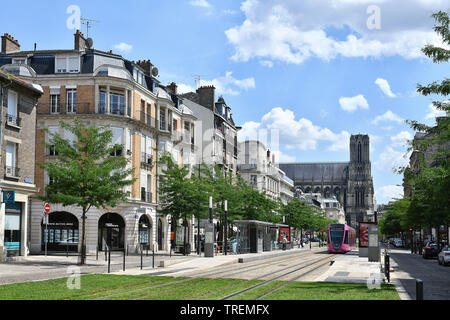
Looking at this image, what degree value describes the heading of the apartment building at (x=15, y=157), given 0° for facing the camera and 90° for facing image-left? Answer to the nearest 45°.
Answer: approximately 315°

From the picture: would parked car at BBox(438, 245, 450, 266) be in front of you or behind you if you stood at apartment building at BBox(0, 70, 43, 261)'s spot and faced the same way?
in front

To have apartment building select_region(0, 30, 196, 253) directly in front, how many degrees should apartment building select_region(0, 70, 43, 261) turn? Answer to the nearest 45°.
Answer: approximately 135° to its left

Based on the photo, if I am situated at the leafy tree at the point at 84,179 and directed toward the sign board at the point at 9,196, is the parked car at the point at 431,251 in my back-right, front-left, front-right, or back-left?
back-right

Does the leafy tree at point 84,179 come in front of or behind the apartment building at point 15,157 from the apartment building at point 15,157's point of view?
in front

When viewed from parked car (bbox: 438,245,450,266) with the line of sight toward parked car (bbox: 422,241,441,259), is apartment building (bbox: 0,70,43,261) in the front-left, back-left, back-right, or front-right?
back-left
